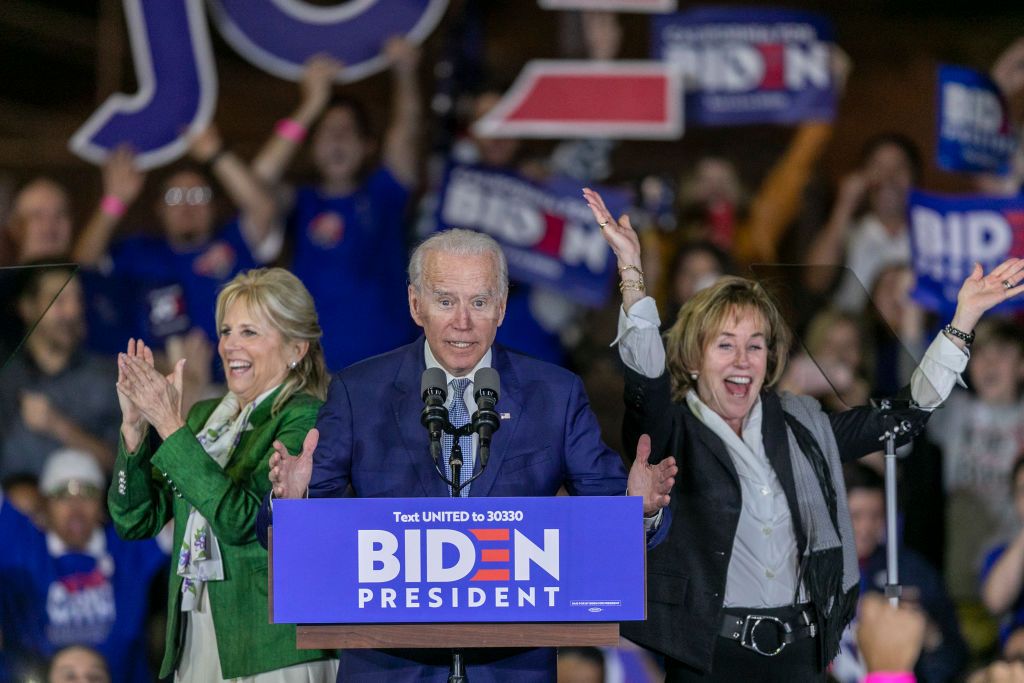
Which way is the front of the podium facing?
toward the camera

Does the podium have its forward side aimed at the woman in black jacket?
no

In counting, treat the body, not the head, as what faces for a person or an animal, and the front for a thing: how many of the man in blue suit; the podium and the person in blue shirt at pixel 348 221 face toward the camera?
3

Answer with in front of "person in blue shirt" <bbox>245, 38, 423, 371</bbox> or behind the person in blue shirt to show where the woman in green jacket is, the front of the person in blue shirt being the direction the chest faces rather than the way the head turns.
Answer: in front

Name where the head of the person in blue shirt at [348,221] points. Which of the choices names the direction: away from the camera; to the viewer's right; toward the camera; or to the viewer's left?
toward the camera

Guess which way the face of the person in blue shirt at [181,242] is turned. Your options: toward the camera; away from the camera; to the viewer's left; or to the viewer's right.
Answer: toward the camera

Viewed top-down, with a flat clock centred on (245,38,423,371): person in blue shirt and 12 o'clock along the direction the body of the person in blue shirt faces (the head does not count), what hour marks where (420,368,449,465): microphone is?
The microphone is roughly at 12 o'clock from the person in blue shirt.

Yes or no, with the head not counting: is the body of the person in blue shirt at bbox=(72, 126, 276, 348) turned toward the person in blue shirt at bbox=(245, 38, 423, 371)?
no

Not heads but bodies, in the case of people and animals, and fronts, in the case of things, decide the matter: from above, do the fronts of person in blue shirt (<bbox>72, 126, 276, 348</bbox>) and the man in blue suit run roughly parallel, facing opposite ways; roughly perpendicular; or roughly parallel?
roughly parallel

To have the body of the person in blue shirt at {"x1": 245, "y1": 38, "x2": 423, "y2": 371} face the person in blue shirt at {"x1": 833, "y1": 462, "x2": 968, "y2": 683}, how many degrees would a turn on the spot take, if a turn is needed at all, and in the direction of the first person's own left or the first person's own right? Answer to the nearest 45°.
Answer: approximately 45° to the first person's own left

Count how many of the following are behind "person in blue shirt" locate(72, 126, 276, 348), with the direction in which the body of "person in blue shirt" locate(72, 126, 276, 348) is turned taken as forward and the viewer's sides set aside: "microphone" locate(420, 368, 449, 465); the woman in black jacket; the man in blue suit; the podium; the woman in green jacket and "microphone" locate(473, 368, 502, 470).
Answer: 0

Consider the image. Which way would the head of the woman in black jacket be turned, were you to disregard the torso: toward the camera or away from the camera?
toward the camera

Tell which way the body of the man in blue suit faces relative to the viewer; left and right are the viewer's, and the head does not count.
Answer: facing the viewer

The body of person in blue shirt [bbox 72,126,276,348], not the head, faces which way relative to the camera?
toward the camera

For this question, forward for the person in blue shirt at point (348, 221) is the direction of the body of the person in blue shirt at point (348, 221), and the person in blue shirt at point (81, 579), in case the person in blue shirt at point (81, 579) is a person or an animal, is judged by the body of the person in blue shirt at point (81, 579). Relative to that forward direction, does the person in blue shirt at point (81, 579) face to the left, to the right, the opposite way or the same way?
the same way
